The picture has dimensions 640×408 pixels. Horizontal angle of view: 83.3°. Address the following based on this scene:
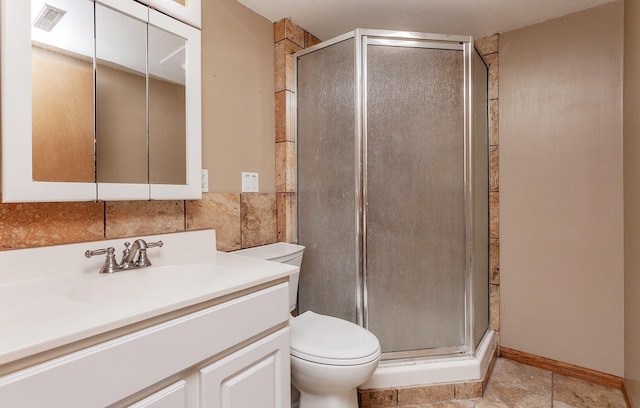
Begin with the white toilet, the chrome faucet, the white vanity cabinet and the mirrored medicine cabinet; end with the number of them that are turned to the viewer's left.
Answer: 0

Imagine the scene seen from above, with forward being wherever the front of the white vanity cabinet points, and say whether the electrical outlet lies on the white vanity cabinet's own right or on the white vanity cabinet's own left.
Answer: on the white vanity cabinet's own left

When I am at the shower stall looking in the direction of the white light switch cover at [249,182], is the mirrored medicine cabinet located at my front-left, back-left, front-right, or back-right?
front-left

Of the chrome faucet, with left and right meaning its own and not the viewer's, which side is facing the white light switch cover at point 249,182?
left

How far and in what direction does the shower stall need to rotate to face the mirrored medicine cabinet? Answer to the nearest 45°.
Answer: approximately 45° to its right

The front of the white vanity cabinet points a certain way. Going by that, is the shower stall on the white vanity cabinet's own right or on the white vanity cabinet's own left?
on the white vanity cabinet's own left

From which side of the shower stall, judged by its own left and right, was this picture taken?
front

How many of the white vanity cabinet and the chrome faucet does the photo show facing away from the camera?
0

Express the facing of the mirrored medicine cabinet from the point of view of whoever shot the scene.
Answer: facing the viewer and to the right of the viewer

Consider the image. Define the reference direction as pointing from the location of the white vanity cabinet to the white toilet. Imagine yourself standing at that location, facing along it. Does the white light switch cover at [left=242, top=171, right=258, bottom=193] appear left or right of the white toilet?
left
